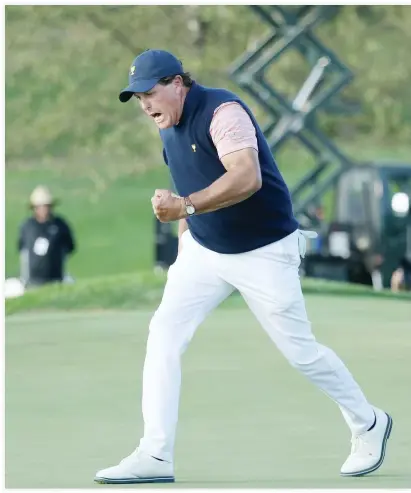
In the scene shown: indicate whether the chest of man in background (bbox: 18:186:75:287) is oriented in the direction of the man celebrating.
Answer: yes

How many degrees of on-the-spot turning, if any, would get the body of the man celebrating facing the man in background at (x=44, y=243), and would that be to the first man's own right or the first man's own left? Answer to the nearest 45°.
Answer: approximately 135° to the first man's own right

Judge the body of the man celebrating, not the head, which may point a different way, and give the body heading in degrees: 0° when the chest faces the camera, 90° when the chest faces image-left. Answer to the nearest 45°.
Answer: approximately 45°
